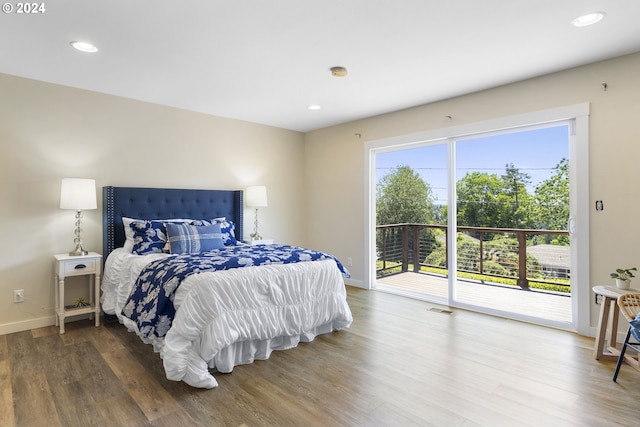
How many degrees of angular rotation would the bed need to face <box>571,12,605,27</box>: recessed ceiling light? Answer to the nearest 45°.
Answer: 0° — it already faces it

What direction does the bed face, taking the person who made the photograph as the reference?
facing the viewer and to the right of the viewer

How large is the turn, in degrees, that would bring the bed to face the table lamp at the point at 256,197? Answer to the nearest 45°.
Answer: approximately 135° to its left

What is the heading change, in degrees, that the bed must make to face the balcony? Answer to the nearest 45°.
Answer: approximately 45° to its left

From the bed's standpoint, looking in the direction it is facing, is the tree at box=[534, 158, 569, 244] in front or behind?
in front

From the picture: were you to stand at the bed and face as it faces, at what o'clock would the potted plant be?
The potted plant is roughly at 11 o'clock from the bed.

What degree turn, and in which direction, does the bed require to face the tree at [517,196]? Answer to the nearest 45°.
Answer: approximately 45° to its left

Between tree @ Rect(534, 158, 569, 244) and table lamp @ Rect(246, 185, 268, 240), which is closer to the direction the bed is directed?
the tree

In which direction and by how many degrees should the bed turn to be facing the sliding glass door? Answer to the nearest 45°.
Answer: approximately 45° to its left
